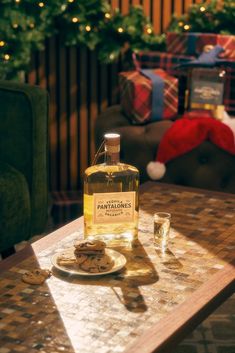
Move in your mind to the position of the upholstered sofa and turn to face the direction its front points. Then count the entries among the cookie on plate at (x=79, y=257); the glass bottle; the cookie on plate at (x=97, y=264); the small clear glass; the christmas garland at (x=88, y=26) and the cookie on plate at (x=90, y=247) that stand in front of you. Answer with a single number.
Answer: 5

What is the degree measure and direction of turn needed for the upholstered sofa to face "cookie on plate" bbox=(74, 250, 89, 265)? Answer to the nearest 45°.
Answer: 0° — it already faces it

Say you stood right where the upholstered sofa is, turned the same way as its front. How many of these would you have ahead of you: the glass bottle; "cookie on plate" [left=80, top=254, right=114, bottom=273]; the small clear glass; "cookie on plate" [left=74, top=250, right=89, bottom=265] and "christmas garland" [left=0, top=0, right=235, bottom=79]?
4

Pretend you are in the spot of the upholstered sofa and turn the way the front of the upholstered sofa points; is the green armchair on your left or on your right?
on your right

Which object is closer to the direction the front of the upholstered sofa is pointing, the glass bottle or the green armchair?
the glass bottle

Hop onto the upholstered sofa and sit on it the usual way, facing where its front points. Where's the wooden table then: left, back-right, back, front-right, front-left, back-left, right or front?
front

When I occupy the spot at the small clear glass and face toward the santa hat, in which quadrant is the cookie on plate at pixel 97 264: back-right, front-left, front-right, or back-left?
back-left

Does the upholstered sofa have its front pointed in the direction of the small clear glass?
yes

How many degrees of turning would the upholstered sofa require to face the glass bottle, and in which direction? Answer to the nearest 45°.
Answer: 0° — it already faces it

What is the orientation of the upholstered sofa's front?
toward the camera

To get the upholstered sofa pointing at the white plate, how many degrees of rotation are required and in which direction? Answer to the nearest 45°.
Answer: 0° — it already faces it

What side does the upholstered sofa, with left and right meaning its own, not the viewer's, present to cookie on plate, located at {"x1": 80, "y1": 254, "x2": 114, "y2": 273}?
front

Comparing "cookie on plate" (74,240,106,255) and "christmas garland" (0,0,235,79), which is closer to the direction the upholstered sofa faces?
the cookie on plate

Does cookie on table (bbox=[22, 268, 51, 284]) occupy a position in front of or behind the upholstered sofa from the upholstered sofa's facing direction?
in front
